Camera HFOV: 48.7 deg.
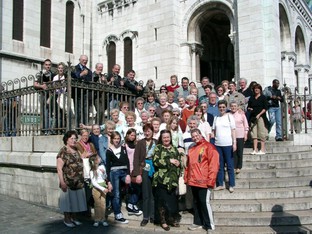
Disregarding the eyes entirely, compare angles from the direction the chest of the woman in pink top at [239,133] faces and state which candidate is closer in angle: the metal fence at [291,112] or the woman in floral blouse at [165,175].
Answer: the woman in floral blouse

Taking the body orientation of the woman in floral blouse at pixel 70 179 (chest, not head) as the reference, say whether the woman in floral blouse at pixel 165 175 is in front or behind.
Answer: in front

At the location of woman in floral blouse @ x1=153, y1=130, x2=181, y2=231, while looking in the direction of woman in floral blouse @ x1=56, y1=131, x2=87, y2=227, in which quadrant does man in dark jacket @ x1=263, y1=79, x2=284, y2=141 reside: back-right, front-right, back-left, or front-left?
back-right

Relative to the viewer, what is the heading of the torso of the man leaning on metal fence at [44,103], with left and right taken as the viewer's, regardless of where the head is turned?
facing the viewer

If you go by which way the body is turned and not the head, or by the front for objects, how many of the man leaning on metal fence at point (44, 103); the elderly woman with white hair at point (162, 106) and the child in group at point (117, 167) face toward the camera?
3

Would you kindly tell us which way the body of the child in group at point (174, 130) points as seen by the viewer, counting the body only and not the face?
toward the camera

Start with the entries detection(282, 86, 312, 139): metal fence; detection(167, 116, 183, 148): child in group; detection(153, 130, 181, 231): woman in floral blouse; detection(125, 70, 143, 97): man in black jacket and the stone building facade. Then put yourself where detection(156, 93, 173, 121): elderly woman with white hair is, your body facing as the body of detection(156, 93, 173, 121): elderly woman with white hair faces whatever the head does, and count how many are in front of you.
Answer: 2

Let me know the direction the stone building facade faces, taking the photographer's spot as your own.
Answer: facing the viewer and to the right of the viewer

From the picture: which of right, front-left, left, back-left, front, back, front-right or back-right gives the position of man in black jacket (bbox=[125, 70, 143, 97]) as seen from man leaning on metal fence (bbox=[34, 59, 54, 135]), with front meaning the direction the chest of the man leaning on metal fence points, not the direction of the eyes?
left

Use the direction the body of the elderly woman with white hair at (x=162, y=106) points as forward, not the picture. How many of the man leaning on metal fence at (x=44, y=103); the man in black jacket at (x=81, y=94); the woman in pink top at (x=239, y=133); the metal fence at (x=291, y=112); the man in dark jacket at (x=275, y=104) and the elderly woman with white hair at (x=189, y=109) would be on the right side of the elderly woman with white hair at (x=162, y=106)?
2

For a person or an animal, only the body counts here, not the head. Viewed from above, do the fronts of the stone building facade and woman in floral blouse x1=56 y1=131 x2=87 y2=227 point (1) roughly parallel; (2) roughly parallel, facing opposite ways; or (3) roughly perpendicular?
roughly parallel

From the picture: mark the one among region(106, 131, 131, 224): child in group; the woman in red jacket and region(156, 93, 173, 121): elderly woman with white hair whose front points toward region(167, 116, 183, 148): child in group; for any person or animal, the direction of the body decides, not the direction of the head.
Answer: the elderly woman with white hair

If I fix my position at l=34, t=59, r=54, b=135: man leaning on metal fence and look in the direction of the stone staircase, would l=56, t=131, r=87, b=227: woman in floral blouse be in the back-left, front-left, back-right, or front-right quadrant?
front-right

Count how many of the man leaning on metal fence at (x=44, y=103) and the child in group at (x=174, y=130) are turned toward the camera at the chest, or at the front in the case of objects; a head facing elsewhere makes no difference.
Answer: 2

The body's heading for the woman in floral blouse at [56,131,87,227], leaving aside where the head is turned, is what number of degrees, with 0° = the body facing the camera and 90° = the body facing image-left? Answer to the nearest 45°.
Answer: approximately 315°

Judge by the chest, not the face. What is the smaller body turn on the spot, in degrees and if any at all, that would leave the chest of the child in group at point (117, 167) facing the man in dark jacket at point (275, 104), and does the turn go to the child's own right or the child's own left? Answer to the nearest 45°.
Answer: approximately 135° to the child's own left

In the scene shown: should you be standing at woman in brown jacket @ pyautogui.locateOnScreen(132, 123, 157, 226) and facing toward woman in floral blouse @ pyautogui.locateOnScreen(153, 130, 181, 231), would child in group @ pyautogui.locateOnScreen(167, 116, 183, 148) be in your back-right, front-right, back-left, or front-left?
front-left
